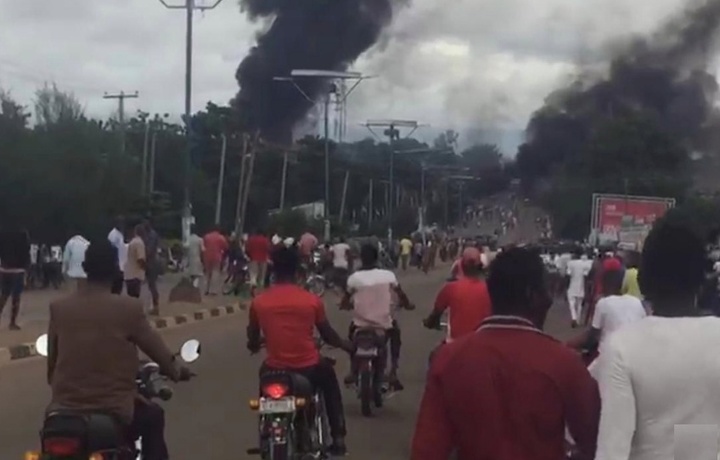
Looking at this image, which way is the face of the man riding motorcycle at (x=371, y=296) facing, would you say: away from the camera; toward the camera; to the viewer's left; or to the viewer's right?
away from the camera

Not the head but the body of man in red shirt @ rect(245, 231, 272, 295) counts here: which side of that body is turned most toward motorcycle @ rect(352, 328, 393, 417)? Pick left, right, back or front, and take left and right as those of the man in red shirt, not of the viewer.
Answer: back

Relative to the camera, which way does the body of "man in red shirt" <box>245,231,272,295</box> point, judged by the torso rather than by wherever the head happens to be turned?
away from the camera

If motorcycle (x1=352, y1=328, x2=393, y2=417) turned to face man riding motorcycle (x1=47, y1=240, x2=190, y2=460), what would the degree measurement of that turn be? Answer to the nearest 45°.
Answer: approximately 180°

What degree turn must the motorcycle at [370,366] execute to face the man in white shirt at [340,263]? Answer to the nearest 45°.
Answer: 0° — it already faces them

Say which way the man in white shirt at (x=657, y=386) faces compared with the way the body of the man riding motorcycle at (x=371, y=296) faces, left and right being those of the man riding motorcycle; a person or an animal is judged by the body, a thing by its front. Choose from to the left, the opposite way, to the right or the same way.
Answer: the same way

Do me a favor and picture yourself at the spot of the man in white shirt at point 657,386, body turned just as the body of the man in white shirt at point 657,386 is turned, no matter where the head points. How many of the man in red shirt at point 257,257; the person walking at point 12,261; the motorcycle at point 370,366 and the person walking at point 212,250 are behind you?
0

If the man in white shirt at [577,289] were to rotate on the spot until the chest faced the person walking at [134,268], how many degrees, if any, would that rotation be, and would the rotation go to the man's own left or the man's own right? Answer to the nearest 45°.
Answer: approximately 135° to the man's own left

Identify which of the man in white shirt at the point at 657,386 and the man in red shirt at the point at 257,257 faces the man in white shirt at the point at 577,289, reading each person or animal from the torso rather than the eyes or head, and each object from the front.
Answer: the man in white shirt at the point at 657,386

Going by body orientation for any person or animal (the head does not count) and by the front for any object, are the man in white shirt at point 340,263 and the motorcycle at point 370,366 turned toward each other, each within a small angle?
no

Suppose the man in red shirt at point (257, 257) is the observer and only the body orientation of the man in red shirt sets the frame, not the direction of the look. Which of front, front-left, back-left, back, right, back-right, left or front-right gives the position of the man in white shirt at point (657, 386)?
back

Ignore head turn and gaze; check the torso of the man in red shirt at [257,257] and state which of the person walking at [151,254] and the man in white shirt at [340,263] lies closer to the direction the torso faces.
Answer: the man in white shirt

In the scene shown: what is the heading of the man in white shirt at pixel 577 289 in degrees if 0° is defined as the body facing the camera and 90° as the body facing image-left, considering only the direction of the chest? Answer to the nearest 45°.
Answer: approximately 180°

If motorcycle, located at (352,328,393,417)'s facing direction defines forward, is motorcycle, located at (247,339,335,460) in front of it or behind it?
behind

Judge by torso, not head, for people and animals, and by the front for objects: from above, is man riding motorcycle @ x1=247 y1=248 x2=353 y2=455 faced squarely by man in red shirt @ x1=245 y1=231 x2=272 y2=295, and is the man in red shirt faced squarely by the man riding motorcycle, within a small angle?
no

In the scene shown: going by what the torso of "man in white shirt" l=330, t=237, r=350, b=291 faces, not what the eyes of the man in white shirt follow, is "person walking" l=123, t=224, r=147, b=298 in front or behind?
behind

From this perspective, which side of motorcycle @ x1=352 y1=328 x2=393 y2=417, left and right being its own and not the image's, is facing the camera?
back

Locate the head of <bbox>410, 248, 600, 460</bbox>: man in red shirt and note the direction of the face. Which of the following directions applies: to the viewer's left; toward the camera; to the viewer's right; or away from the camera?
away from the camera

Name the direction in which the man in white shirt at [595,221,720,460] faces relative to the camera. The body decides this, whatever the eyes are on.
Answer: away from the camera
